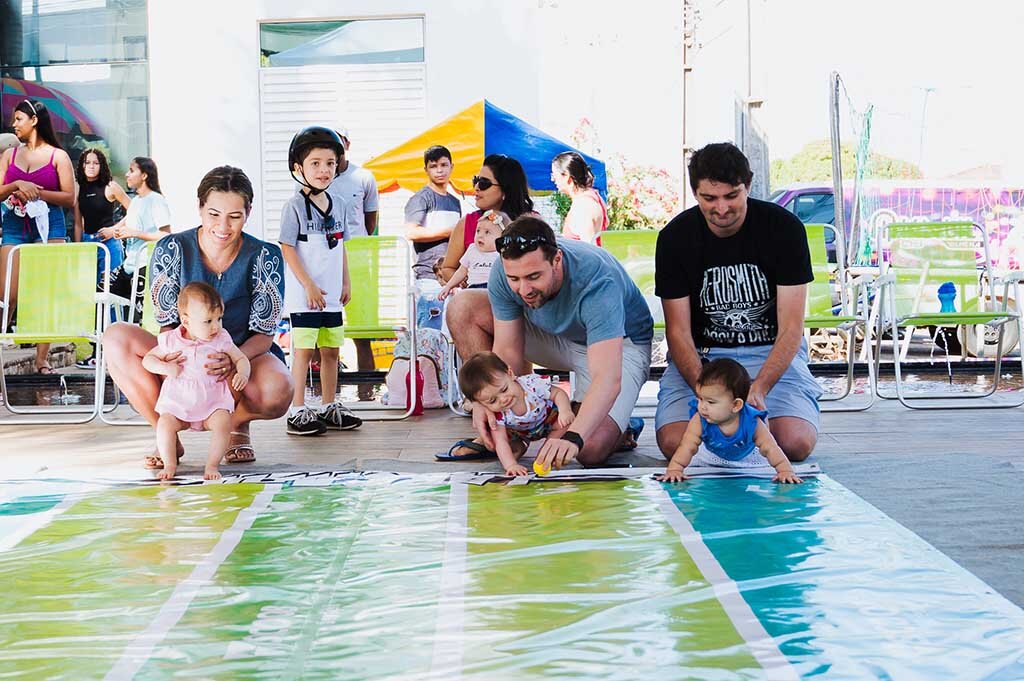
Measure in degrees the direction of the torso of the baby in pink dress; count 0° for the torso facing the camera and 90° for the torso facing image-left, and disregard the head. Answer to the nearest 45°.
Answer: approximately 0°

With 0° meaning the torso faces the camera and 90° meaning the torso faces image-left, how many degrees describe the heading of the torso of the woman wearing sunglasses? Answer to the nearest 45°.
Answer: approximately 45°

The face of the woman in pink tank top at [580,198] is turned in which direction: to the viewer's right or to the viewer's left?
to the viewer's left

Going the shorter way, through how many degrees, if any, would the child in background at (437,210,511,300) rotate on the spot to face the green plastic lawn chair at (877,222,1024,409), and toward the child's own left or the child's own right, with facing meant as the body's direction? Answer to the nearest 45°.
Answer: approximately 90° to the child's own left

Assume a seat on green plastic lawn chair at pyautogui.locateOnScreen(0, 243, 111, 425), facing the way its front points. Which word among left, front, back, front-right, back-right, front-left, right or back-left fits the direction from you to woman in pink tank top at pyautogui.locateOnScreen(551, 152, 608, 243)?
left

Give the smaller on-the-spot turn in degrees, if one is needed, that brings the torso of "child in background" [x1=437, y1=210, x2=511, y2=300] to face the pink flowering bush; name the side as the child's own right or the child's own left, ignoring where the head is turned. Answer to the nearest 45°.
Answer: approximately 180°

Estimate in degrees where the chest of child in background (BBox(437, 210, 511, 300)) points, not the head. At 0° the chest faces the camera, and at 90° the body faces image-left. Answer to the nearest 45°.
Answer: approximately 0°

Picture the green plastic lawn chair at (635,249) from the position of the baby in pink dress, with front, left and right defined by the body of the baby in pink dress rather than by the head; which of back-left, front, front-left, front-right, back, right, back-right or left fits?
back-left

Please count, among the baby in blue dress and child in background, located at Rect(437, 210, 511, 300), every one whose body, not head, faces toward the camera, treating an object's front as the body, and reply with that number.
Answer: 2
